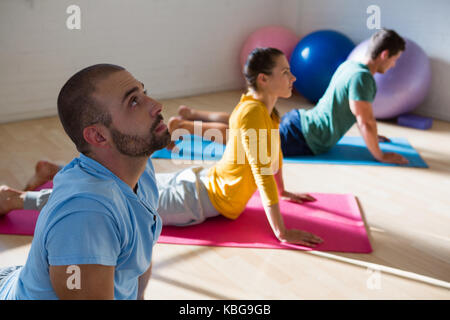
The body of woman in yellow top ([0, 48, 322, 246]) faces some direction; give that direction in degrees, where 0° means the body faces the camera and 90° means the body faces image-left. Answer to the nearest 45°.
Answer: approximately 270°

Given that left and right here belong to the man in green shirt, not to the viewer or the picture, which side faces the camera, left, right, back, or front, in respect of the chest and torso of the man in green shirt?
right

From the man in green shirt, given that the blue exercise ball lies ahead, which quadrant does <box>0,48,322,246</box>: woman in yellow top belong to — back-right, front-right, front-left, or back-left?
back-left

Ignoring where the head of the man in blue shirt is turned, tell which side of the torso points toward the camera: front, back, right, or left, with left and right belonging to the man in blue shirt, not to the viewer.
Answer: right

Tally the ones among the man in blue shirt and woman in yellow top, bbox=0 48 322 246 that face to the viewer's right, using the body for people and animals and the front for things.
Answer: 2

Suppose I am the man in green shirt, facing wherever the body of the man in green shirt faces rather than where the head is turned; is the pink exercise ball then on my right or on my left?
on my left

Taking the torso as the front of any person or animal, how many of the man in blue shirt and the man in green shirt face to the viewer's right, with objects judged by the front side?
2

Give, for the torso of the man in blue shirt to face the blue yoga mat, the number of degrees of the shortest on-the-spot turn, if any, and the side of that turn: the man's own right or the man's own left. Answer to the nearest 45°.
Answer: approximately 45° to the man's own left

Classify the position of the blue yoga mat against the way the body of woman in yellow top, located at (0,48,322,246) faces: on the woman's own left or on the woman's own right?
on the woman's own left
